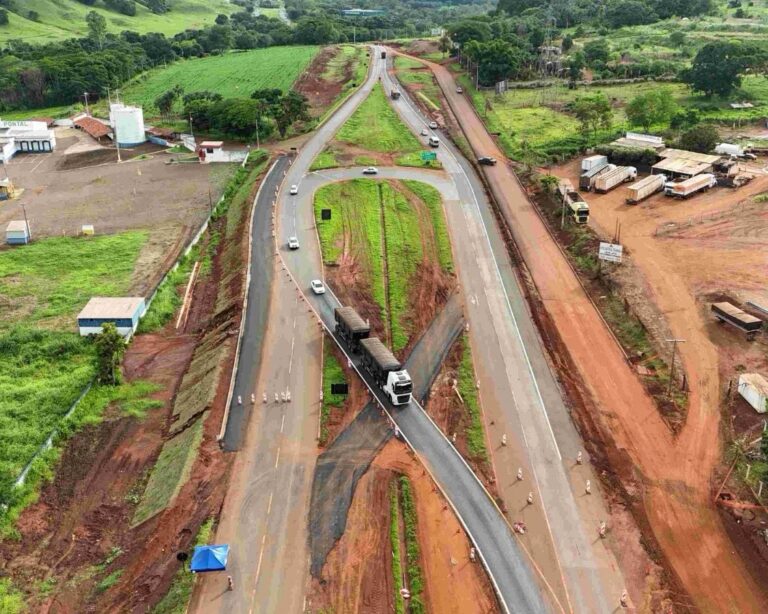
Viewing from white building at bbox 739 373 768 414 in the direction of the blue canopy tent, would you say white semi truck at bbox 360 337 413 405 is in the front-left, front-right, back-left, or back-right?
front-right

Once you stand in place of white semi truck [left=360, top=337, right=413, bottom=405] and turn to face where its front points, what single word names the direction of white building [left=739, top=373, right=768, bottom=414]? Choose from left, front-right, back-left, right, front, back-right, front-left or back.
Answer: front-left

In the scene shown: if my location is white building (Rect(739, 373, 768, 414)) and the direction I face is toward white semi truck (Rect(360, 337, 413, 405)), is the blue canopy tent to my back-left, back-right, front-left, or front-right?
front-left

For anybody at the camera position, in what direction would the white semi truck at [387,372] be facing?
facing the viewer and to the right of the viewer

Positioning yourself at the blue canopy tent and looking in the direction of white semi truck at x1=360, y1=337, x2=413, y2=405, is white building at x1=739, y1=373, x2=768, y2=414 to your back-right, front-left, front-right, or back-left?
front-right

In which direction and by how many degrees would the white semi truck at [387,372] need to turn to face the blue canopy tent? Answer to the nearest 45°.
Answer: approximately 90° to its right

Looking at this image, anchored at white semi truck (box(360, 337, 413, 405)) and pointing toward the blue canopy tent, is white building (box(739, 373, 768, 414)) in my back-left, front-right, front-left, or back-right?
back-left

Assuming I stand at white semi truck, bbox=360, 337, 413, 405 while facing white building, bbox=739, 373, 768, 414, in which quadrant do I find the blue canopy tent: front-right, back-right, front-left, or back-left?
back-right
